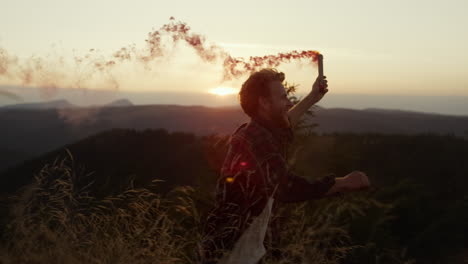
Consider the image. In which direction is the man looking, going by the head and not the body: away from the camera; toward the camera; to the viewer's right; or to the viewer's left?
to the viewer's right

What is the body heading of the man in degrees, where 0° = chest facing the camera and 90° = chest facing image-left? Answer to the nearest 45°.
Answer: approximately 270°
